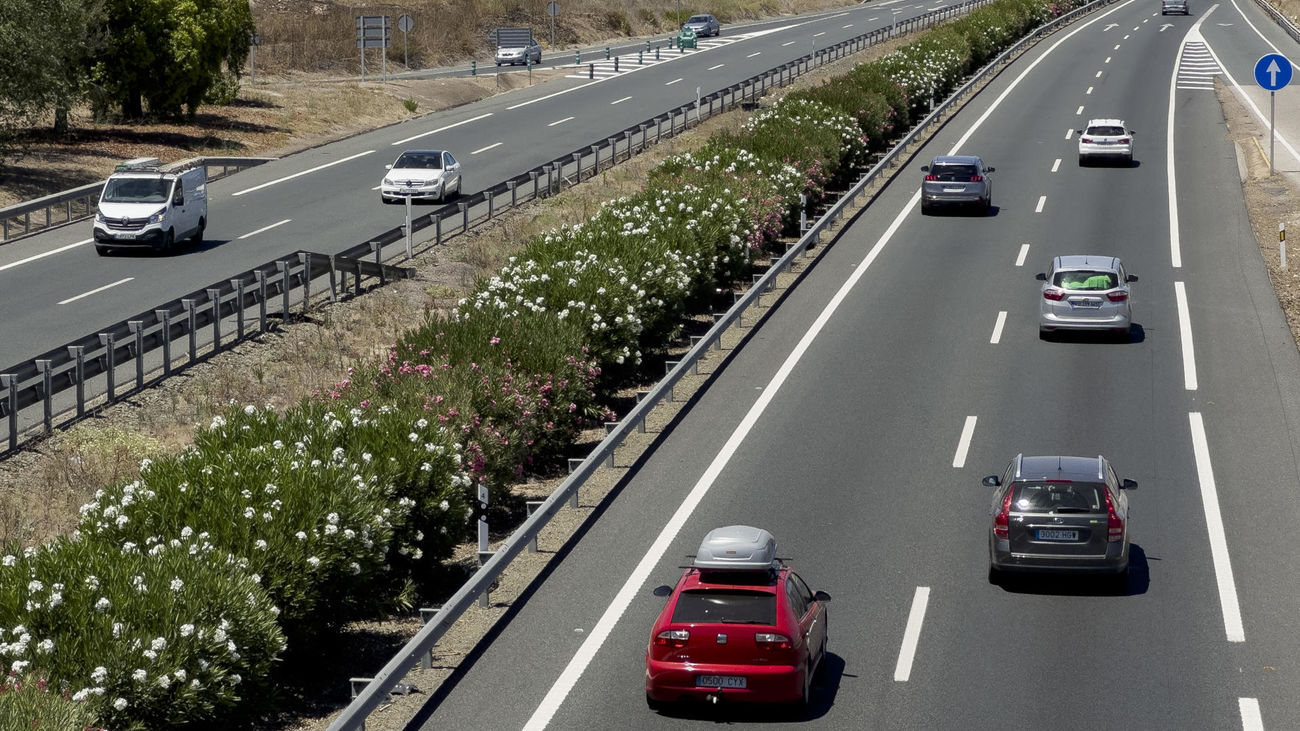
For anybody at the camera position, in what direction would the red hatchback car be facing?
facing away from the viewer

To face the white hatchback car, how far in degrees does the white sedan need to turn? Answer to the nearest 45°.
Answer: approximately 135° to its left

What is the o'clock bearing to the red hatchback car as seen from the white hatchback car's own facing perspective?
The red hatchback car is roughly at 6 o'clock from the white hatchback car.

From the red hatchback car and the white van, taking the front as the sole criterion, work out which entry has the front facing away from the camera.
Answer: the red hatchback car

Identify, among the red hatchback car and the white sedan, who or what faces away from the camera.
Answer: the red hatchback car

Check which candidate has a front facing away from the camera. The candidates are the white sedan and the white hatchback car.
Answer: the white hatchback car

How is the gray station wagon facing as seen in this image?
away from the camera

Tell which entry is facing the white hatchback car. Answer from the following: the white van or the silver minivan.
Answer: the silver minivan

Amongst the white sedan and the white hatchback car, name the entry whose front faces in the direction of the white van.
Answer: the white sedan

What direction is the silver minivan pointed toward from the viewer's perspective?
away from the camera

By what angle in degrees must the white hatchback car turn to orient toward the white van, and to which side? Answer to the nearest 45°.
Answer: approximately 135° to its left

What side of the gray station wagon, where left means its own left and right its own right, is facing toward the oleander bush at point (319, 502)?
left

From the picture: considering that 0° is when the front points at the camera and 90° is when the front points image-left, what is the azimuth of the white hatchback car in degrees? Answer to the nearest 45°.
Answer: approximately 180°
